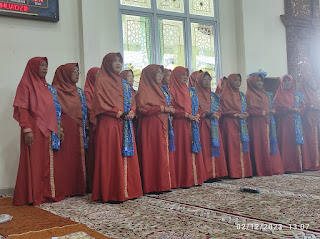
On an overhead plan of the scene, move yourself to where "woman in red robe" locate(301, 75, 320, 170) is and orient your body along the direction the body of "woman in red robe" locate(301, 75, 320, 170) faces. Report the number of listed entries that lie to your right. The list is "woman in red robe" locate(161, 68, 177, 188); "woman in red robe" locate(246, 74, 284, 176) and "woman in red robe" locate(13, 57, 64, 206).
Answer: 3

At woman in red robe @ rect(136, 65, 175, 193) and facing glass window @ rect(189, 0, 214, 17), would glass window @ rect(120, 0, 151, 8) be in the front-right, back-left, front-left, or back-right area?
front-left

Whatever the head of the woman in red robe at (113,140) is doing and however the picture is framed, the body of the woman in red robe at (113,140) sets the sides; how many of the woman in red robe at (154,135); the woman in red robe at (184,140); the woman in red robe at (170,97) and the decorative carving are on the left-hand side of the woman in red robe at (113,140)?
4

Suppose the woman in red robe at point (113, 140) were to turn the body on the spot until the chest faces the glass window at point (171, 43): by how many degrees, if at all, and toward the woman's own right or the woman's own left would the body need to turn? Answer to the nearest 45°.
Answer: approximately 135° to the woman's own left

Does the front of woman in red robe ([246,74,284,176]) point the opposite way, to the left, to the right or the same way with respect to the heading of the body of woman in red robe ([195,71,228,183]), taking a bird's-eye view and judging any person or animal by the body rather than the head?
the same way

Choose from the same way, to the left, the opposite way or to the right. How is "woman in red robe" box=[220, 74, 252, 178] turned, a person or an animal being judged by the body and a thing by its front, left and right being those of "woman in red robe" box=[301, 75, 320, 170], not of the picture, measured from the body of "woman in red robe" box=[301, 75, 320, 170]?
the same way

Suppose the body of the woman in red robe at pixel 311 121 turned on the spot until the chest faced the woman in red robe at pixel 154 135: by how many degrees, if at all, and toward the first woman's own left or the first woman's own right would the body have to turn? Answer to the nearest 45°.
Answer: approximately 90° to the first woman's own right

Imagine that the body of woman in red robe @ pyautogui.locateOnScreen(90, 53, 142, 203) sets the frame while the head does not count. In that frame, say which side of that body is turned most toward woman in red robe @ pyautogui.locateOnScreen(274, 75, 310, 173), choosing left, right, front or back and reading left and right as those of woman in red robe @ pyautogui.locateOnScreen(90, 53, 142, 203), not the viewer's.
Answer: left

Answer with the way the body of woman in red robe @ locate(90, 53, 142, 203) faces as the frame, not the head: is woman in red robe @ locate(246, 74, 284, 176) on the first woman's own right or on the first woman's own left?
on the first woman's own left

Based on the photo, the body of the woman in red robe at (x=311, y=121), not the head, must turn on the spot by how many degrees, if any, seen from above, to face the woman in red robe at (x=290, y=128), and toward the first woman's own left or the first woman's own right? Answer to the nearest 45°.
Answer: approximately 90° to the first woman's own right

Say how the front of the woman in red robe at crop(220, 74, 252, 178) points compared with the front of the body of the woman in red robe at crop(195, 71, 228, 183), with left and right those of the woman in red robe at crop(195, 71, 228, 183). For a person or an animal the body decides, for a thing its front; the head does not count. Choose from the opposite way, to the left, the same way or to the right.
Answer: the same way

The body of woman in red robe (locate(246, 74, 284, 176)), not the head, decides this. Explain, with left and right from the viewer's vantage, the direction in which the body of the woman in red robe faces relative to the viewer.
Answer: facing the viewer and to the right of the viewer

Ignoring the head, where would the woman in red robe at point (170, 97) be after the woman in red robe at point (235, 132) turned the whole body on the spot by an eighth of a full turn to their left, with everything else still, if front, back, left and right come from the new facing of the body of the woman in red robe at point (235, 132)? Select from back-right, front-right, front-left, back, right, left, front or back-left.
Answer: back-right

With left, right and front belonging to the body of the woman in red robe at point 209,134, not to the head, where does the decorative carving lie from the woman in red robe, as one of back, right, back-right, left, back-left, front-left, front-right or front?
left

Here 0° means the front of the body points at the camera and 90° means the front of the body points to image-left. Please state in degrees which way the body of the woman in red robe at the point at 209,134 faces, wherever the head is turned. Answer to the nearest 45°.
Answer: approximately 315°

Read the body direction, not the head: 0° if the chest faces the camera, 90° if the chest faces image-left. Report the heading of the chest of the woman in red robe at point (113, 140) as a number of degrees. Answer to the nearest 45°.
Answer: approximately 315°

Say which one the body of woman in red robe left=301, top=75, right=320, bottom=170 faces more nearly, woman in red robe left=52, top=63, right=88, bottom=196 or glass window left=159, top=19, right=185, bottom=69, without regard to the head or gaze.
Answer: the woman in red robe

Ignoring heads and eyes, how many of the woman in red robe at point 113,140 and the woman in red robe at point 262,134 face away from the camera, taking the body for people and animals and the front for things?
0

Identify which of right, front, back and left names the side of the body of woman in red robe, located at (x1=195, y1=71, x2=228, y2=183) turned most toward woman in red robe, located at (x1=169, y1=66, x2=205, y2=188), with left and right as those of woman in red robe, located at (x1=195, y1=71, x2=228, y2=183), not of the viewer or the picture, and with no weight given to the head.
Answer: right
